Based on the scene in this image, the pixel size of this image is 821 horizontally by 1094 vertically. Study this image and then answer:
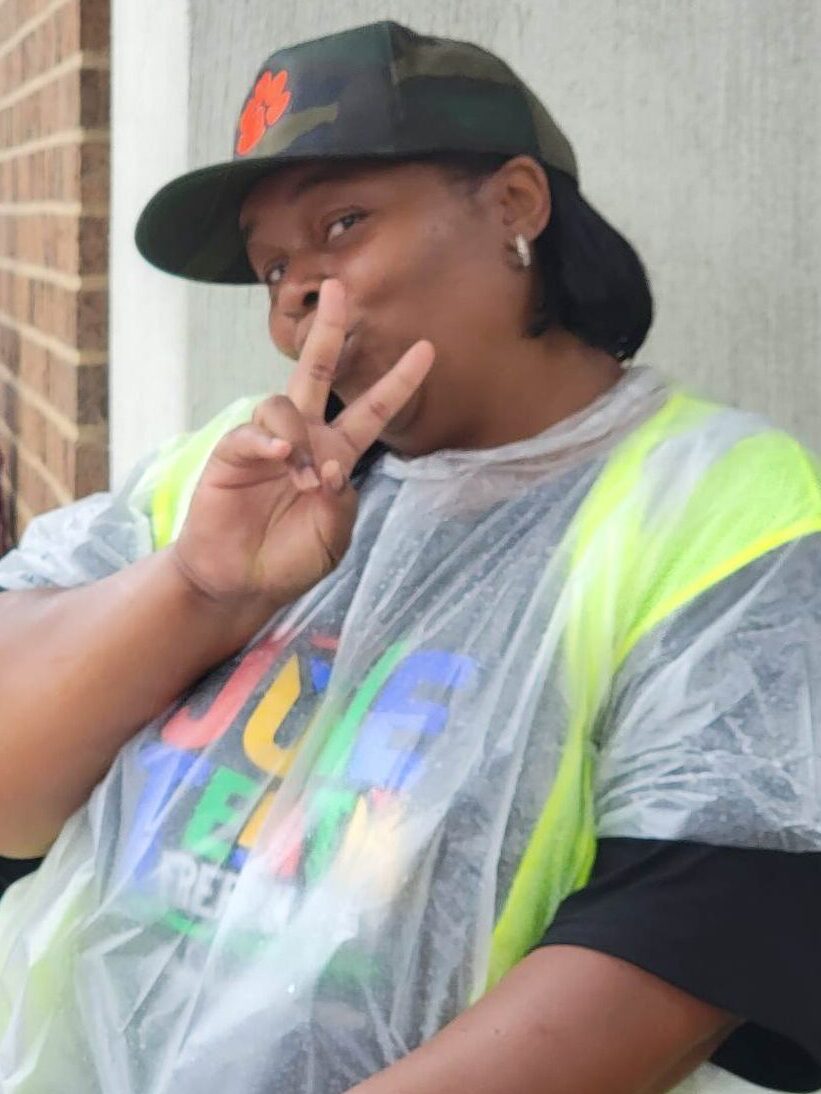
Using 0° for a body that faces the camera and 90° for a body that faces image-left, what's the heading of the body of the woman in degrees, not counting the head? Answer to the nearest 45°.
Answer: approximately 45°
